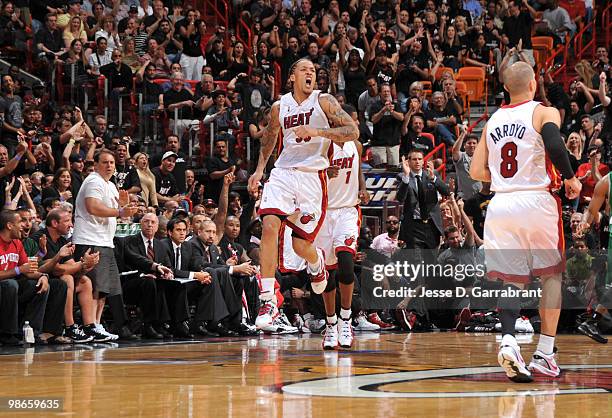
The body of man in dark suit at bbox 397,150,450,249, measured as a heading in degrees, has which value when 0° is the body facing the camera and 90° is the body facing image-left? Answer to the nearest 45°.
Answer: approximately 0°

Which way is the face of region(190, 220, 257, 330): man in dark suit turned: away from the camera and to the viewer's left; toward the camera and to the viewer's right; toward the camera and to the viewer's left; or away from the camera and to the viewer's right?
toward the camera and to the viewer's right

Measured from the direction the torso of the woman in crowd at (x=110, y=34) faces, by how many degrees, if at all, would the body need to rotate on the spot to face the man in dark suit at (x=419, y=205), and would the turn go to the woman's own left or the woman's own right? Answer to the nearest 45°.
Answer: approximately 45° to the woman's own left

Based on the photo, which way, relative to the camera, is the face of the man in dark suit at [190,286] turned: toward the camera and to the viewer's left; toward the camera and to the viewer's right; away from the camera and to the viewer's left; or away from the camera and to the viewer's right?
toward the camera and to the viewer's right

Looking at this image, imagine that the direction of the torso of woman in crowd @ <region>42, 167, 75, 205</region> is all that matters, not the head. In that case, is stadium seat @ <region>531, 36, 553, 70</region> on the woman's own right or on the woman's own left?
on the woman's own left

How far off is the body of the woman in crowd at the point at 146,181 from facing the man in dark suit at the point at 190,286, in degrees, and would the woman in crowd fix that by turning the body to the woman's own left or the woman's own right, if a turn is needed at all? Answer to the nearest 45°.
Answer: approximately 45° to the woman's own right

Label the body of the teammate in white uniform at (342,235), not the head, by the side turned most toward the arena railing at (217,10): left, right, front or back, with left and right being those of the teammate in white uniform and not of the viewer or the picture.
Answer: back
